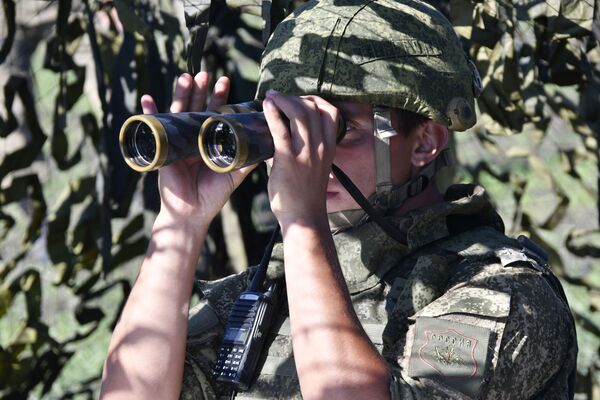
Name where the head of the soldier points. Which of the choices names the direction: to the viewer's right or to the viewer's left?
to the viewer's left

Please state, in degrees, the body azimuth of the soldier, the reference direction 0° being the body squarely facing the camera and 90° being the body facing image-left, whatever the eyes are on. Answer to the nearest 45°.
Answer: approximately 45°
